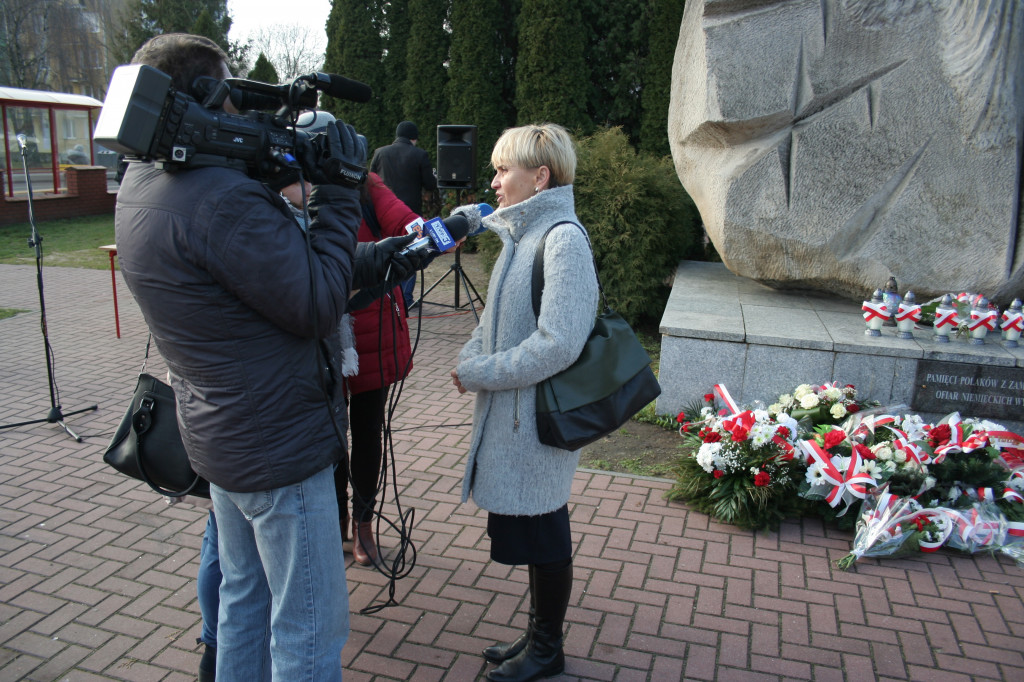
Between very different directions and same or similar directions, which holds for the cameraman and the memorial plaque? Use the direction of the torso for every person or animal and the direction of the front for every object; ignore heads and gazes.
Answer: very different directions

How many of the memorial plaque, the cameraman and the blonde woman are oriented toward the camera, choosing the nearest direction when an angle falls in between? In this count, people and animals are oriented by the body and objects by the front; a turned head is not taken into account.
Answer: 1

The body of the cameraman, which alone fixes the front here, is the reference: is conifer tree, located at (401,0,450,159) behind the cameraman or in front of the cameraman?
in front

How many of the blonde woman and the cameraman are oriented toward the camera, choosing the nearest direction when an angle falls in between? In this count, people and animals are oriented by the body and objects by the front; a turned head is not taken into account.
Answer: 0

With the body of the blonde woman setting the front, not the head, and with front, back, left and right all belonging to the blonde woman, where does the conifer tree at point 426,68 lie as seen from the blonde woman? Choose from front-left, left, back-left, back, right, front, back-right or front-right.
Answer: right

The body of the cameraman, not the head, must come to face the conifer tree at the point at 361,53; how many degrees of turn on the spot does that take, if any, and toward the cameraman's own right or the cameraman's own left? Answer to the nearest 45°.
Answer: approximately 45° to the cameraman's own left

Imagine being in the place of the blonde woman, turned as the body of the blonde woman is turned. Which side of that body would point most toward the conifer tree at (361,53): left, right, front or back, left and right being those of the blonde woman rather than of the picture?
right

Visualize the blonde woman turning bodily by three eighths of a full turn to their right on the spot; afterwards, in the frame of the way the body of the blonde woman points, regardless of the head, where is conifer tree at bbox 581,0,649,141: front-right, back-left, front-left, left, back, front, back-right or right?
front-left

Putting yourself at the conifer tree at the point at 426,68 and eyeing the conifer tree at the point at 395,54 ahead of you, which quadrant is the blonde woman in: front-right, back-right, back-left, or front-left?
back-left

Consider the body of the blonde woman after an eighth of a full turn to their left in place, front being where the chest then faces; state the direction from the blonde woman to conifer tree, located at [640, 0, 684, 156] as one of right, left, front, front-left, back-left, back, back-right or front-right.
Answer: back-right

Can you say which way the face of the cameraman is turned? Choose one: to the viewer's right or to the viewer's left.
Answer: to the viewer's right

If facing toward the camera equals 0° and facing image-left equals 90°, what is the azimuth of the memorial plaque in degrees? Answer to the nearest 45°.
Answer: approximately 0°

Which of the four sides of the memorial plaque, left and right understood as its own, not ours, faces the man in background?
right

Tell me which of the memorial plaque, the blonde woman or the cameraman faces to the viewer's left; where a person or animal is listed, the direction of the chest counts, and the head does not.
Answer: the blonde woman

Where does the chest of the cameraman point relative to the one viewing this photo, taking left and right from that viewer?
facing away from the viewer and to the right of the viewer

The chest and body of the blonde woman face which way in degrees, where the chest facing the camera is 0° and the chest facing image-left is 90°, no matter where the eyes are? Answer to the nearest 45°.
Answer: approximately 90°

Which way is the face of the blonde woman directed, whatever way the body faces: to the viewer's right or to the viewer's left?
to the viewer's left
